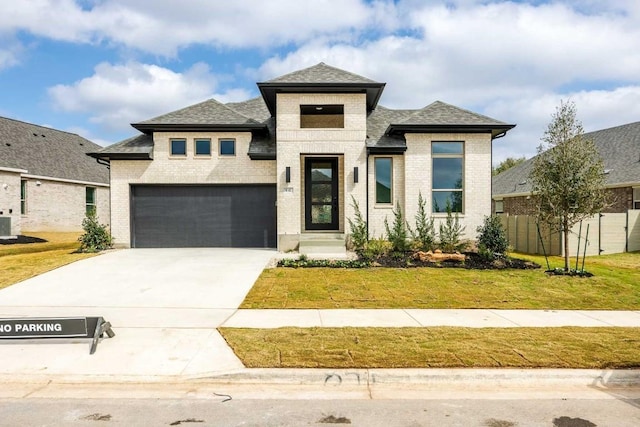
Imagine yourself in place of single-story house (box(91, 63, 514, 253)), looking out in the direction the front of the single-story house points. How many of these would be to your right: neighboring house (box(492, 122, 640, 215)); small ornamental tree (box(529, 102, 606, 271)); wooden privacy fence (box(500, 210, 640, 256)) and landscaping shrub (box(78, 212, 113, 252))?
1

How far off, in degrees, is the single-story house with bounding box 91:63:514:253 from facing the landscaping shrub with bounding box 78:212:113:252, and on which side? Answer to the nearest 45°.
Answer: approximately 90° to its right

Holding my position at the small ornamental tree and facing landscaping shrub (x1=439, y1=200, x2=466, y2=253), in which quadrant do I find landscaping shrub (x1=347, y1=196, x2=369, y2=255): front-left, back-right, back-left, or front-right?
front-left

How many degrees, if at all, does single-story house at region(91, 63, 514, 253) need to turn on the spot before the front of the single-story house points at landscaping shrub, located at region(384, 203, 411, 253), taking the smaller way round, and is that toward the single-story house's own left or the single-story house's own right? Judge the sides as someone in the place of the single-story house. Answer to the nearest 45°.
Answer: approximately 45° to the single-story house's own left

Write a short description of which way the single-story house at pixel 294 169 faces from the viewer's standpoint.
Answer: facing the viewer

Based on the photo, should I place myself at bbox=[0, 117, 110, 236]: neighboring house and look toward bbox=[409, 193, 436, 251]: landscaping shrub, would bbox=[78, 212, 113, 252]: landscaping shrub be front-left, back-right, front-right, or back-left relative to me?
front-right

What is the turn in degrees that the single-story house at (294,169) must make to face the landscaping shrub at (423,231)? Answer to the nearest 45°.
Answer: approximately 90° to its left

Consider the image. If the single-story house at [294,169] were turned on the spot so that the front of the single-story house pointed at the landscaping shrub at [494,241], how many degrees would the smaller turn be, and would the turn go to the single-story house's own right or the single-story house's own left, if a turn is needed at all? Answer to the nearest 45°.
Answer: approximately 90° to the single-story house's own left

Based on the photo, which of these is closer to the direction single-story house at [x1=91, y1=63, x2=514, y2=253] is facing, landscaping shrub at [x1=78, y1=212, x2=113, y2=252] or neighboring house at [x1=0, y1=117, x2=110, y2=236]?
the landscaping shrub

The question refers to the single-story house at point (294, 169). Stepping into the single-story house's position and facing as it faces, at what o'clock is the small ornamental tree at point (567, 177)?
The small ornamental tree is roughly at 10 o'clock from the single-story house.

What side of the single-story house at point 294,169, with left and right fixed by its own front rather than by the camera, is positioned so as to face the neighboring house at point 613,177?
left

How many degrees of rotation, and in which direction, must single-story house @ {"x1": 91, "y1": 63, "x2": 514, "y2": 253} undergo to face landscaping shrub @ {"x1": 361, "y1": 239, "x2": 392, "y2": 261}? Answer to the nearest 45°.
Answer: approximately 45° to its left

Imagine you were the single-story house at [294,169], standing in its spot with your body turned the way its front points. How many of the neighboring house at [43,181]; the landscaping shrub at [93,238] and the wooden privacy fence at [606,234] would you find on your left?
1

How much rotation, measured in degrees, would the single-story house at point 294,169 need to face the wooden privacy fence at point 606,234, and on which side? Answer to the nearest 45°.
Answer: approximately 90° to its left
